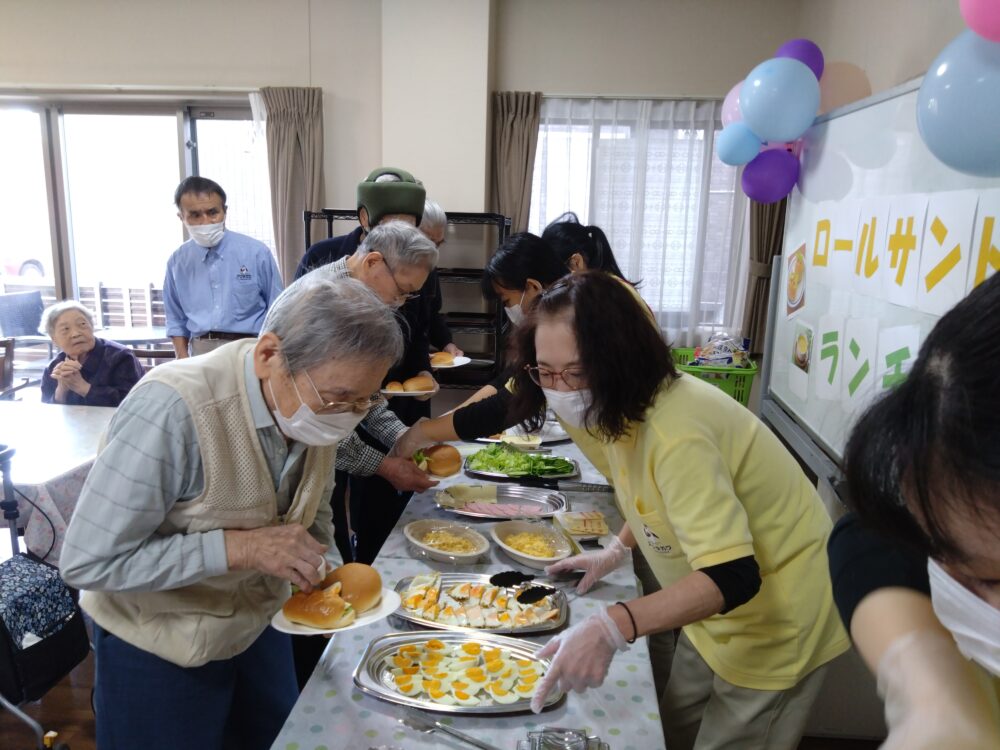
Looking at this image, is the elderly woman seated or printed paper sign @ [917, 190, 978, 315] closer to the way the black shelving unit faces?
the printed paper sign

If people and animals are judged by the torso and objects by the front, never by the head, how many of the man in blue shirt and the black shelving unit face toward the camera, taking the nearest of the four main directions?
2

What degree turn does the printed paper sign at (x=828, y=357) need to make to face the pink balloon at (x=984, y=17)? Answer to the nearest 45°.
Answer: approximately 45° to its left

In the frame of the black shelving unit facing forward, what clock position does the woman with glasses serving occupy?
The woman with glasses serving is roughly at 12 o'clock from the black shelving unit.

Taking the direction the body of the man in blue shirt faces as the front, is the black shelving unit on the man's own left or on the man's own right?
on the man's own left

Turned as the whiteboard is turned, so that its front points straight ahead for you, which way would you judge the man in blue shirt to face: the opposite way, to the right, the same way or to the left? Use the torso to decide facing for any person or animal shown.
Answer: to the left

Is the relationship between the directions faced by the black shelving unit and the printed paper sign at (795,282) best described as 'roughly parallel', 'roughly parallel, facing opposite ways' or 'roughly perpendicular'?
roughly perpendicular

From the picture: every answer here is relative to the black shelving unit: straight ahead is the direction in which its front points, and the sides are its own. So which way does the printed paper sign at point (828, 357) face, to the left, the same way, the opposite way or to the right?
to the right
